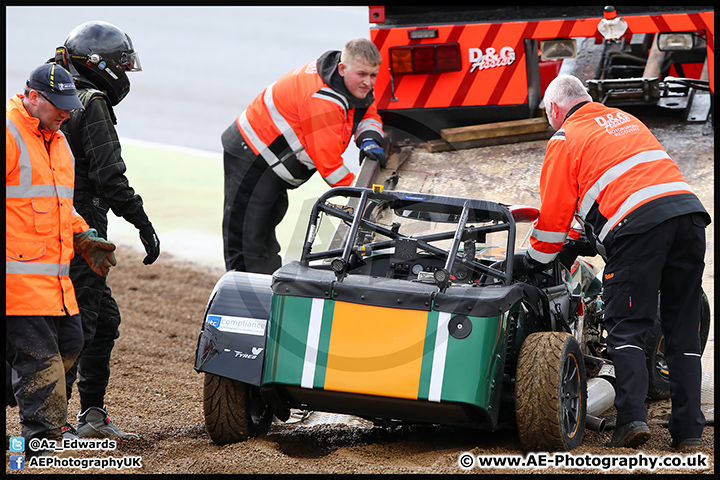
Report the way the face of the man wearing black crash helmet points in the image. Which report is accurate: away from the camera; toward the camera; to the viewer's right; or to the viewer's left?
to the viewer's right

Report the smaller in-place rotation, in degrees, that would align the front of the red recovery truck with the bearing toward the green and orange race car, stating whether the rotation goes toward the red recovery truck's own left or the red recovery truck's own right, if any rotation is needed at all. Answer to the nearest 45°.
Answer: approximately 180°

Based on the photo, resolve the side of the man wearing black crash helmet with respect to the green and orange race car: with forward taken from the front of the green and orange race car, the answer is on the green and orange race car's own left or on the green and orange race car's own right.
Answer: on the green and orange race car's own left

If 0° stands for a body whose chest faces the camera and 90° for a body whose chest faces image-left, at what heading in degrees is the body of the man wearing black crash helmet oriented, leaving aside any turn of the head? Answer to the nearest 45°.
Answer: approximately 270°

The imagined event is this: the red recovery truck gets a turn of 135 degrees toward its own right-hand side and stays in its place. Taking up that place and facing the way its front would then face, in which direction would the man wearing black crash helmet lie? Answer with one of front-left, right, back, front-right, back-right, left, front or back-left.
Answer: right

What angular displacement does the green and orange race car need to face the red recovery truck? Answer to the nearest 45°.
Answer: approximately 45° to its left

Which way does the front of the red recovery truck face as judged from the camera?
facing away from the viewer

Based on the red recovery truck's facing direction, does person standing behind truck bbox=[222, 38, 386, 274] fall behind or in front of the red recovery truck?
behind

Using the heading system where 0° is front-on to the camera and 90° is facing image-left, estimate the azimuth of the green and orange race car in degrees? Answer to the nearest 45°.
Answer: approximately 225°
